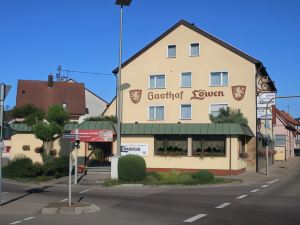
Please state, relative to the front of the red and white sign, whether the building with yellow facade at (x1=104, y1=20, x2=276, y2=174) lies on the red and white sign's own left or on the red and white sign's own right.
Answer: on the red and white sign's own left

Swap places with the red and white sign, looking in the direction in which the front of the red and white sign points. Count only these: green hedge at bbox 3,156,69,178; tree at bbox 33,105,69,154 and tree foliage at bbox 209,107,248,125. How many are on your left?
1

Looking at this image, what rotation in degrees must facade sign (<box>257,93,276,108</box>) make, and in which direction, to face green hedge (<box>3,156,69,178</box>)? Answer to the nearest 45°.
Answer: approximately 45° to its right

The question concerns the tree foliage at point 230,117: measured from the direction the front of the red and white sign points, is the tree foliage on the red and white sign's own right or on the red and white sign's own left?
on the red and white sign's own left

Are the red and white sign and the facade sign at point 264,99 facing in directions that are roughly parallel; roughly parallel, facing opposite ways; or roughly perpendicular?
roughly parallel

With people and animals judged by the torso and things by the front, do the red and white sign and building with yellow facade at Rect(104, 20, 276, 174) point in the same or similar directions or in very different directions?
same or similar directions

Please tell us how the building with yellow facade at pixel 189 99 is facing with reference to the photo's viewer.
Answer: facing the viewer

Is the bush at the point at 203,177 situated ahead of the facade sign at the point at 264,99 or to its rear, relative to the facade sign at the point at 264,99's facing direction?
ahead

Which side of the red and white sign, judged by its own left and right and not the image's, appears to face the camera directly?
front

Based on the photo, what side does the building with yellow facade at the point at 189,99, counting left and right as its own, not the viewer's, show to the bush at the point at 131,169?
front
